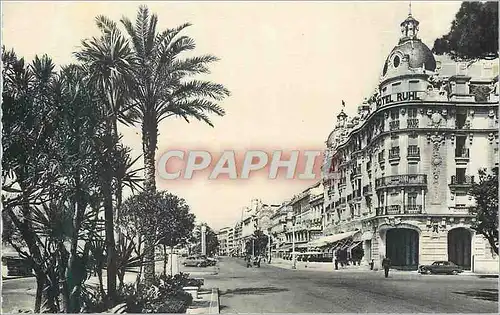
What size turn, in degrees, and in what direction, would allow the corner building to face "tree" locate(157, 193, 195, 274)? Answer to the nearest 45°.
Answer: approximately 45° to its right

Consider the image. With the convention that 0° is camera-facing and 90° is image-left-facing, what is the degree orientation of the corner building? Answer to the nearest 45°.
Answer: approximately 45°
